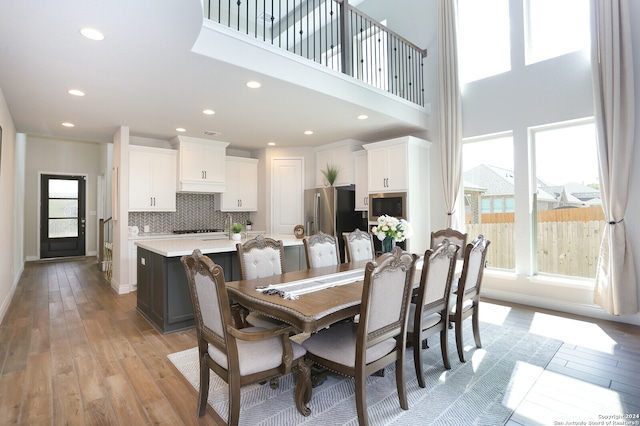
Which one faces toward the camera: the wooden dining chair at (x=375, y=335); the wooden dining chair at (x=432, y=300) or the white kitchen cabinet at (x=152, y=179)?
the white kitchen cabinet

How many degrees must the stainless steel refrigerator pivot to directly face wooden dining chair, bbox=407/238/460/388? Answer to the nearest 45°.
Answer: approximately 45° to its left

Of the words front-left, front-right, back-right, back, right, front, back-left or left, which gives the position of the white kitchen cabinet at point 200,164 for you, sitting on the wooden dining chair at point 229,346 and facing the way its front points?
front-left

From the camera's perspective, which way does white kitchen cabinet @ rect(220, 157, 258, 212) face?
toward the camera

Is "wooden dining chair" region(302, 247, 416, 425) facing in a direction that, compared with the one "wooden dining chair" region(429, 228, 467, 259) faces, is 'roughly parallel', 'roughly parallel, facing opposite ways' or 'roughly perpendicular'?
roughly perpendicular

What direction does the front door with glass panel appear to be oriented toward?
toward the camera

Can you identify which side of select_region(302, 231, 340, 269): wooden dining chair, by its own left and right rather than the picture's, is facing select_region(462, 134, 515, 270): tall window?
left

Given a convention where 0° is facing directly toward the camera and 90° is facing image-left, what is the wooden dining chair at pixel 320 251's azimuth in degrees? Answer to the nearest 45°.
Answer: approximately 315°

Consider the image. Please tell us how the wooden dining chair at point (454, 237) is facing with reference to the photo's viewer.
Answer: facing the viewer and to the left of the viewer

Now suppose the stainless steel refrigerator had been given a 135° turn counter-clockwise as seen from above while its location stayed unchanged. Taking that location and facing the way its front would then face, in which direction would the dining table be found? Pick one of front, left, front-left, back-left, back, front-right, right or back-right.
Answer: right

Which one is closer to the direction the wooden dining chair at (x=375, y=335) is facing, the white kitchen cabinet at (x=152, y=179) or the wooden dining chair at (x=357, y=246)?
the white kitchen cabinet

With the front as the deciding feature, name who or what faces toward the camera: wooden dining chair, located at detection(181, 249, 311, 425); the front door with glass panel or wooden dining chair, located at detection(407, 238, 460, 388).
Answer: the front door with glass panel

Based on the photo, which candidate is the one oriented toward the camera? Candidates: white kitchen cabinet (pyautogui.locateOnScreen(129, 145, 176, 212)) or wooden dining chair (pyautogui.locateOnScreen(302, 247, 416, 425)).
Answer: the white kitchen cabinet

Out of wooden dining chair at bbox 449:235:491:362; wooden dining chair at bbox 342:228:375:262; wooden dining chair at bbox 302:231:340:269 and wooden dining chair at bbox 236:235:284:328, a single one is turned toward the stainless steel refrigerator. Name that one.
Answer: wooden dining chair at bbox 449:235:491:362

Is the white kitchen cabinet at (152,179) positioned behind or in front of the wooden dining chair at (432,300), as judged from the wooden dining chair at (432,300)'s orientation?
in front

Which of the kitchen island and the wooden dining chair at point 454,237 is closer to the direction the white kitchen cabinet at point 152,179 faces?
the kitchen island

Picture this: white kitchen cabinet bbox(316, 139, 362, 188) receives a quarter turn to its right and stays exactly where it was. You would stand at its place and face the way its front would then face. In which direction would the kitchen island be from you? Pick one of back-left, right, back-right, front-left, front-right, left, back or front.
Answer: left

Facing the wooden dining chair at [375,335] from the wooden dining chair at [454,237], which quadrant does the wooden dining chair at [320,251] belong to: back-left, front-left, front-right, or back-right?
front-right

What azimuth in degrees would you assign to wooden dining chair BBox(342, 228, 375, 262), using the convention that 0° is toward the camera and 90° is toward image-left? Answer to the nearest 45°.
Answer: approximately 315°
